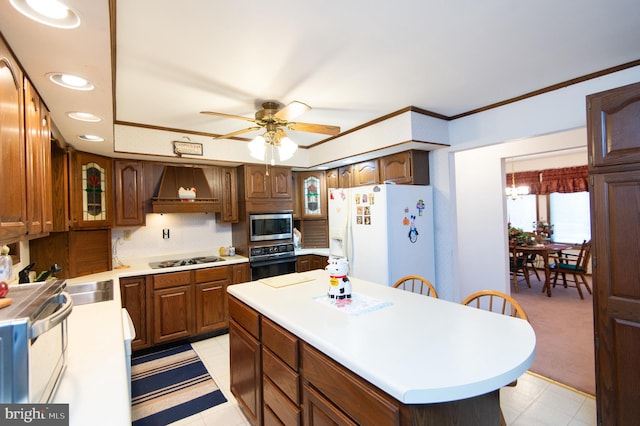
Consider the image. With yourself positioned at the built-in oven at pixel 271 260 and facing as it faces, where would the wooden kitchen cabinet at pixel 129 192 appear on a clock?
The wooden kitchen cabinet is roughly at 4 o'clock from the built-in oven.

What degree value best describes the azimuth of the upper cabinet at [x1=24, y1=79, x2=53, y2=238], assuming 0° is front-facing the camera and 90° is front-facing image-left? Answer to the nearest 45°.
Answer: approximately 270°

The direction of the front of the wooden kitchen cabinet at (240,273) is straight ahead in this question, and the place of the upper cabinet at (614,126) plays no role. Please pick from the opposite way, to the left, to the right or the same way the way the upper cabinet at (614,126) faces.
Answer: to the right

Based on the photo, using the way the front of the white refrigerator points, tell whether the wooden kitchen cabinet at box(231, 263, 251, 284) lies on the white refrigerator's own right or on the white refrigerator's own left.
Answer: on the white refrigerator's own right

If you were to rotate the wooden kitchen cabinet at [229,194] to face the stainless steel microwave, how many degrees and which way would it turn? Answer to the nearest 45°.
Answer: approximately 90° to its left

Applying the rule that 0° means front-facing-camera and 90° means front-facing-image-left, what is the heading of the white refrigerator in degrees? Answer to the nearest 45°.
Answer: approximately 45°

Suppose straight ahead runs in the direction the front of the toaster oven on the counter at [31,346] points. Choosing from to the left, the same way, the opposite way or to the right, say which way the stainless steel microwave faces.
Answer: to the right
